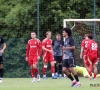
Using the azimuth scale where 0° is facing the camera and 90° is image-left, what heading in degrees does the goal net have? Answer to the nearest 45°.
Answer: approximately 0°

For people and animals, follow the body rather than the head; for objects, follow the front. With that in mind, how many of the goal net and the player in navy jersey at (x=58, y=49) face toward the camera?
2

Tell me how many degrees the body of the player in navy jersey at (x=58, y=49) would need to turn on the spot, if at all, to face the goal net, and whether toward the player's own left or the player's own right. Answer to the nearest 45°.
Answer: approximately 135° to the player's own left

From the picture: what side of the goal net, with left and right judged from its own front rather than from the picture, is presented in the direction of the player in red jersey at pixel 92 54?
front

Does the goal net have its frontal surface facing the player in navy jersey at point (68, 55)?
yes
